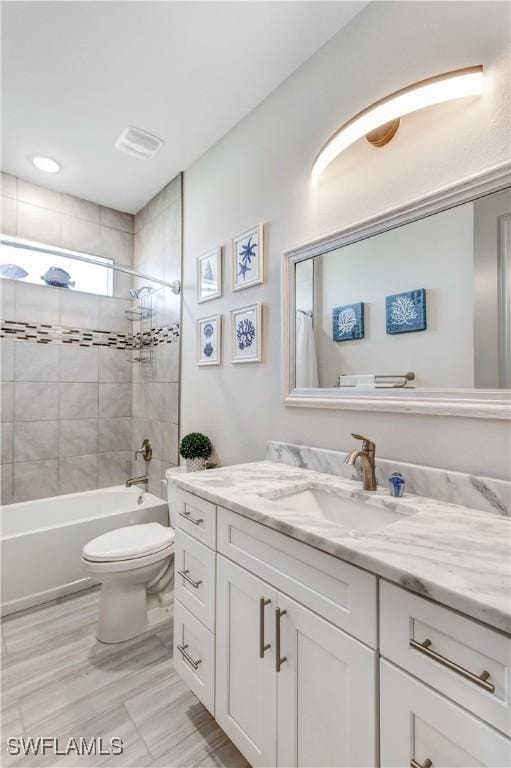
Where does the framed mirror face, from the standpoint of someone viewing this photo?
facing the viewer and to the left of the viewer

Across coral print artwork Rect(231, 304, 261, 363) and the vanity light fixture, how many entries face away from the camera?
0

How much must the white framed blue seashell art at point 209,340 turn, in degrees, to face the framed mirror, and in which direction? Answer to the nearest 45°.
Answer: approximately 90° to its left

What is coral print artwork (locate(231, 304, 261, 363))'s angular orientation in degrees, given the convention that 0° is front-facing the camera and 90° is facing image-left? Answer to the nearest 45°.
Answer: approximately 45°

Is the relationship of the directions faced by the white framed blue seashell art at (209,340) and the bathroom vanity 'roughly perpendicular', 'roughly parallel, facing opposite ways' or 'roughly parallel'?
roughly parallel

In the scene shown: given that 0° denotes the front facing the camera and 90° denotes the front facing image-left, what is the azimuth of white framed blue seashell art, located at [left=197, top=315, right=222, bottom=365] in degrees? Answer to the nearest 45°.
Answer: approximately 45°

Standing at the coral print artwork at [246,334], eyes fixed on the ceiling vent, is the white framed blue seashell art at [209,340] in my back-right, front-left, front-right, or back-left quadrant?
front-right

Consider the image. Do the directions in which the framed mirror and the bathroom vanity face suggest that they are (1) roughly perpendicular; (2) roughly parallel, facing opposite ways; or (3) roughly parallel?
roughly parallel
